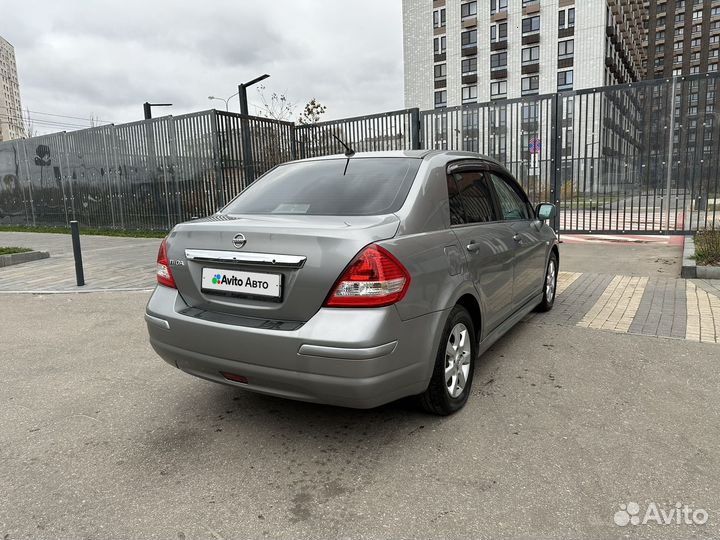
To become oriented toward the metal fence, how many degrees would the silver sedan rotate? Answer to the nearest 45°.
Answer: approximately 45° to its left

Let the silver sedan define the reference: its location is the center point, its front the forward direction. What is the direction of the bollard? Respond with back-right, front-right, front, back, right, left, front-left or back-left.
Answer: left

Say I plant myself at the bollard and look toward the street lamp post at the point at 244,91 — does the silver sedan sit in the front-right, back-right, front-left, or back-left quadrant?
back-right

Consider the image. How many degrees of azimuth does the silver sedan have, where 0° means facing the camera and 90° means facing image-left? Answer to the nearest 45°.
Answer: approximately 225°

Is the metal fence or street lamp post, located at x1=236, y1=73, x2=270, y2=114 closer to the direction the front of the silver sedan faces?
the metal fence

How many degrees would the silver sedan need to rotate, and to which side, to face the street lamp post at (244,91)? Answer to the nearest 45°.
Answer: approximately 45° to its left
